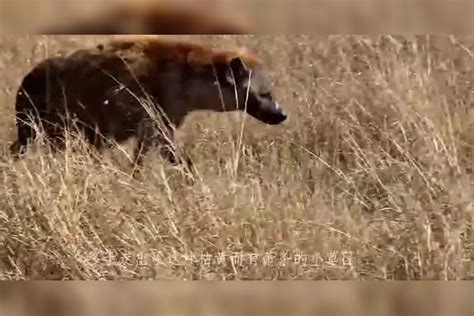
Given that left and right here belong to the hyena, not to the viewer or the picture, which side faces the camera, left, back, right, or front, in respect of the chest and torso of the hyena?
right
